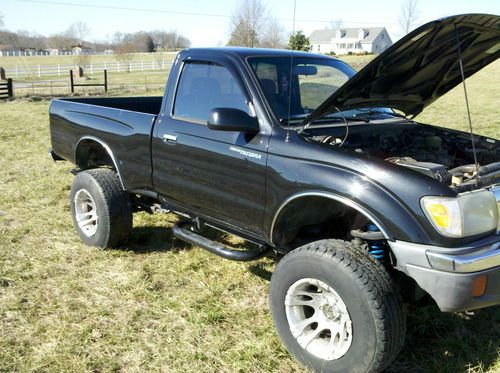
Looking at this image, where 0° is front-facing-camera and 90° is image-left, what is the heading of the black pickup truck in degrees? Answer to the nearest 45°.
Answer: approximately 315°

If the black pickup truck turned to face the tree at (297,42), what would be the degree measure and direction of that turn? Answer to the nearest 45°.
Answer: approximately 135° to its left
